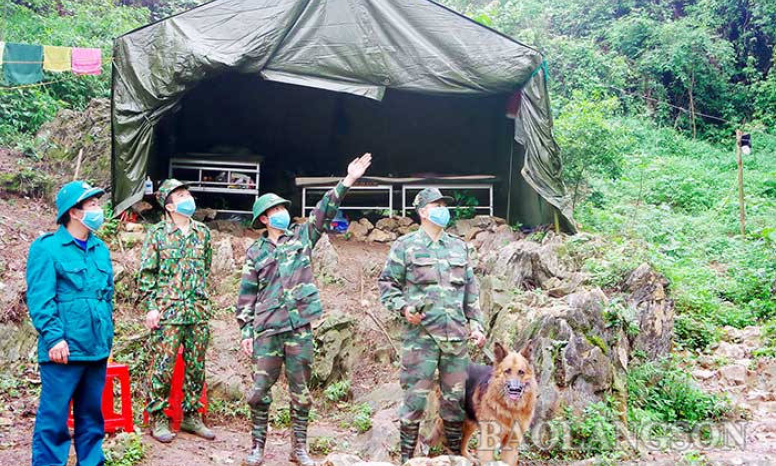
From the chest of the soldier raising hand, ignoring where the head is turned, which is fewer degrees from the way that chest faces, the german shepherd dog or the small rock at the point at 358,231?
the german shepherd dog

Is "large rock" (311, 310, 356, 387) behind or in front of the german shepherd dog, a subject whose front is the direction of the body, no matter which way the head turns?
behind

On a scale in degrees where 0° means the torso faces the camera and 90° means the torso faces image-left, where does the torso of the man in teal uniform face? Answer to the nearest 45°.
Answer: approximately 315°

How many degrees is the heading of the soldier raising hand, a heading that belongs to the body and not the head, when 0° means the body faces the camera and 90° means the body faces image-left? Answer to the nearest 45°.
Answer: approximately 0°

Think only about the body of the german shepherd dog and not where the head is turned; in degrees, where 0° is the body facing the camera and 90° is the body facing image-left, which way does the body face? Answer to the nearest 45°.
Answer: approximately 315°

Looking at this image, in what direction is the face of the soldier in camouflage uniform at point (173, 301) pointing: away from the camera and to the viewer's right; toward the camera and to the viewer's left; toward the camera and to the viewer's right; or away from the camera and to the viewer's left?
toward the camera and to the viewer's right

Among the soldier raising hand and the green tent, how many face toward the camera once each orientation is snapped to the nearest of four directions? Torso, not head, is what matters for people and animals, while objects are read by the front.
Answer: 2

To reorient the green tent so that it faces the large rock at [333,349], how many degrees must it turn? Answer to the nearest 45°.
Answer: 0° — it already faces it
